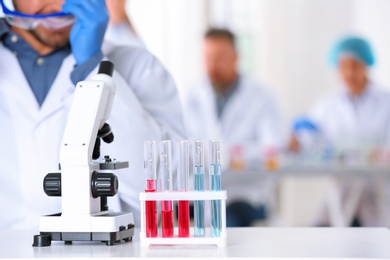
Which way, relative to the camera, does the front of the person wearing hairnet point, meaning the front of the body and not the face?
toward the camera

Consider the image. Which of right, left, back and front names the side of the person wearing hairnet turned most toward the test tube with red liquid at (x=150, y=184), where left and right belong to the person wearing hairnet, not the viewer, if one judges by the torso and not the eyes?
front

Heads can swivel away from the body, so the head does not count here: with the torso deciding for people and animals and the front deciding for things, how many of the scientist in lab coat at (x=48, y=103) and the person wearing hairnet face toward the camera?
2

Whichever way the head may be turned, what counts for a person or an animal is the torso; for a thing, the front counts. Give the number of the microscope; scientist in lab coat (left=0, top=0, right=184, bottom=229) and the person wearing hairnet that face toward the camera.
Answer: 2

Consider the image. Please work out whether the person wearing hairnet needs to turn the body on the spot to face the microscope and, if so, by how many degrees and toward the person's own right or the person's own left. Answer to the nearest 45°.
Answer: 0° — they already face it

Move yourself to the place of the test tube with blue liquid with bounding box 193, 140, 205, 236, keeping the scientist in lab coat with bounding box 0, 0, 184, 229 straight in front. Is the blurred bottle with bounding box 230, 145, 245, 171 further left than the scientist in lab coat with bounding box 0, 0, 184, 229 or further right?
right

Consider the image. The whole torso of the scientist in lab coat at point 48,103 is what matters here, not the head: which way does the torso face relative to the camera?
toward the camera

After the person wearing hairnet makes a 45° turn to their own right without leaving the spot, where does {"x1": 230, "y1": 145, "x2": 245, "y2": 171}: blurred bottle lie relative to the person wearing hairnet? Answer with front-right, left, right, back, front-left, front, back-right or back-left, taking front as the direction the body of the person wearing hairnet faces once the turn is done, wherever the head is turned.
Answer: front

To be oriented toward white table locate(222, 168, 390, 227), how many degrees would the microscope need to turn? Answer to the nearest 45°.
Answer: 0° — it already faces it

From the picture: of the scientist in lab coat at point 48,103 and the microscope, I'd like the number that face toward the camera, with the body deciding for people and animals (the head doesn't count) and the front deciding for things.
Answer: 1
